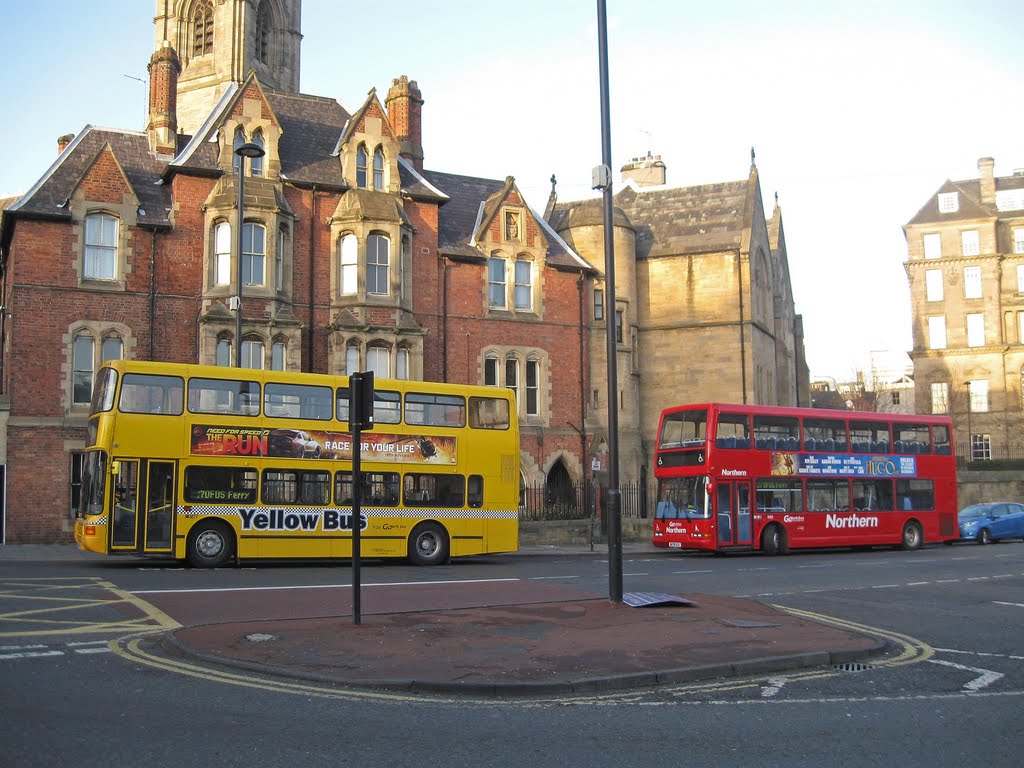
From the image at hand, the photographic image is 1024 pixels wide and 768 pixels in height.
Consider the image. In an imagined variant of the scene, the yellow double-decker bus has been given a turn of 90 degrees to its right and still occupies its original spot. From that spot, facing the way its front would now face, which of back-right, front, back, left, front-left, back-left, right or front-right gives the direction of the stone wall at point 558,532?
front-right

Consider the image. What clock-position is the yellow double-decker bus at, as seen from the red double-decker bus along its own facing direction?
The yellow double-decker bus is roughly at 12 o'clock from the red double-decker bus.

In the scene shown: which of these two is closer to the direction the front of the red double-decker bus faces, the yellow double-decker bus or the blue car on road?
the yellow double-decker bus

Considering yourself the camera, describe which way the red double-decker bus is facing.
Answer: facing the viewer and to the left of the viewer

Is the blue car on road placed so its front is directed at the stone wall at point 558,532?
yes

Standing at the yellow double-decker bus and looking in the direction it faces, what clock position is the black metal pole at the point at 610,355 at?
The black metal pole is roughly at 8 o'clock from the yellow double-decker bus.

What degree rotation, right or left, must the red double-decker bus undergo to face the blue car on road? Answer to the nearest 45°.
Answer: approximately 180°

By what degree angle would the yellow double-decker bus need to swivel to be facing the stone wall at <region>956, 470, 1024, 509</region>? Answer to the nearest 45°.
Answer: approximately 135° to its right

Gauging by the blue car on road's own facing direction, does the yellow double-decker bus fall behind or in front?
in front

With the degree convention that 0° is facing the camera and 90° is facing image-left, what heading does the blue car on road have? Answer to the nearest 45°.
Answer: approximately 45°

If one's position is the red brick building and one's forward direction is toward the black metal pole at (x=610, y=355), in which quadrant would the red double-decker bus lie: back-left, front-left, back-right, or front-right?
front-left

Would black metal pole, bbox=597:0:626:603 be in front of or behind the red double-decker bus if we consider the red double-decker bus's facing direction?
in front

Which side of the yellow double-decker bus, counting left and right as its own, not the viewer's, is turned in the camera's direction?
left

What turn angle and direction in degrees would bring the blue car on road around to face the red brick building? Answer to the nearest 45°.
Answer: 0° — it already faces it

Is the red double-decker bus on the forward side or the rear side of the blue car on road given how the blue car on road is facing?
on the forward side

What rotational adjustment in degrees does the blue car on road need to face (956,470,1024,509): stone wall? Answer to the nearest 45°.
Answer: approximately 135° to its right

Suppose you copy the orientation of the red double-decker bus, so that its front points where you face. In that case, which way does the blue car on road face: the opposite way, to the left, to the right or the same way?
the same way

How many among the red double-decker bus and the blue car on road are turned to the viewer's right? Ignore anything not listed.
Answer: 0

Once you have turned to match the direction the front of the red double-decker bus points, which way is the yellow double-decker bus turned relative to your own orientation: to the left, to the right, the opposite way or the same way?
the same way

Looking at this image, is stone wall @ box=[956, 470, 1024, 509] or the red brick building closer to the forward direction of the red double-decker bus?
the red brick building
